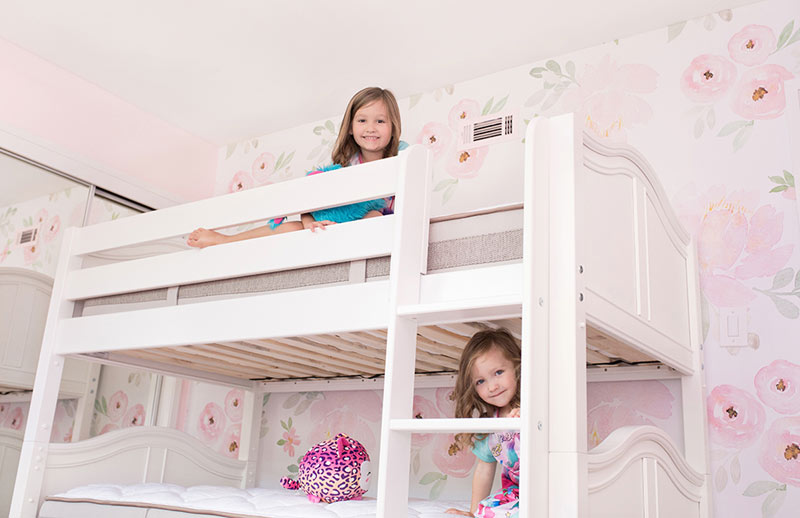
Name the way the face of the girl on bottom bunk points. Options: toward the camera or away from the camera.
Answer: toward the camera

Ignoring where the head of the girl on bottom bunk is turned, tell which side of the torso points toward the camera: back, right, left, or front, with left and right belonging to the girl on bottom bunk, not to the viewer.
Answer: front

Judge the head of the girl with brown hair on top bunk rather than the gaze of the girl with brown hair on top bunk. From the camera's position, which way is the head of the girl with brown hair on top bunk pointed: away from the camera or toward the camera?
toward the camera
